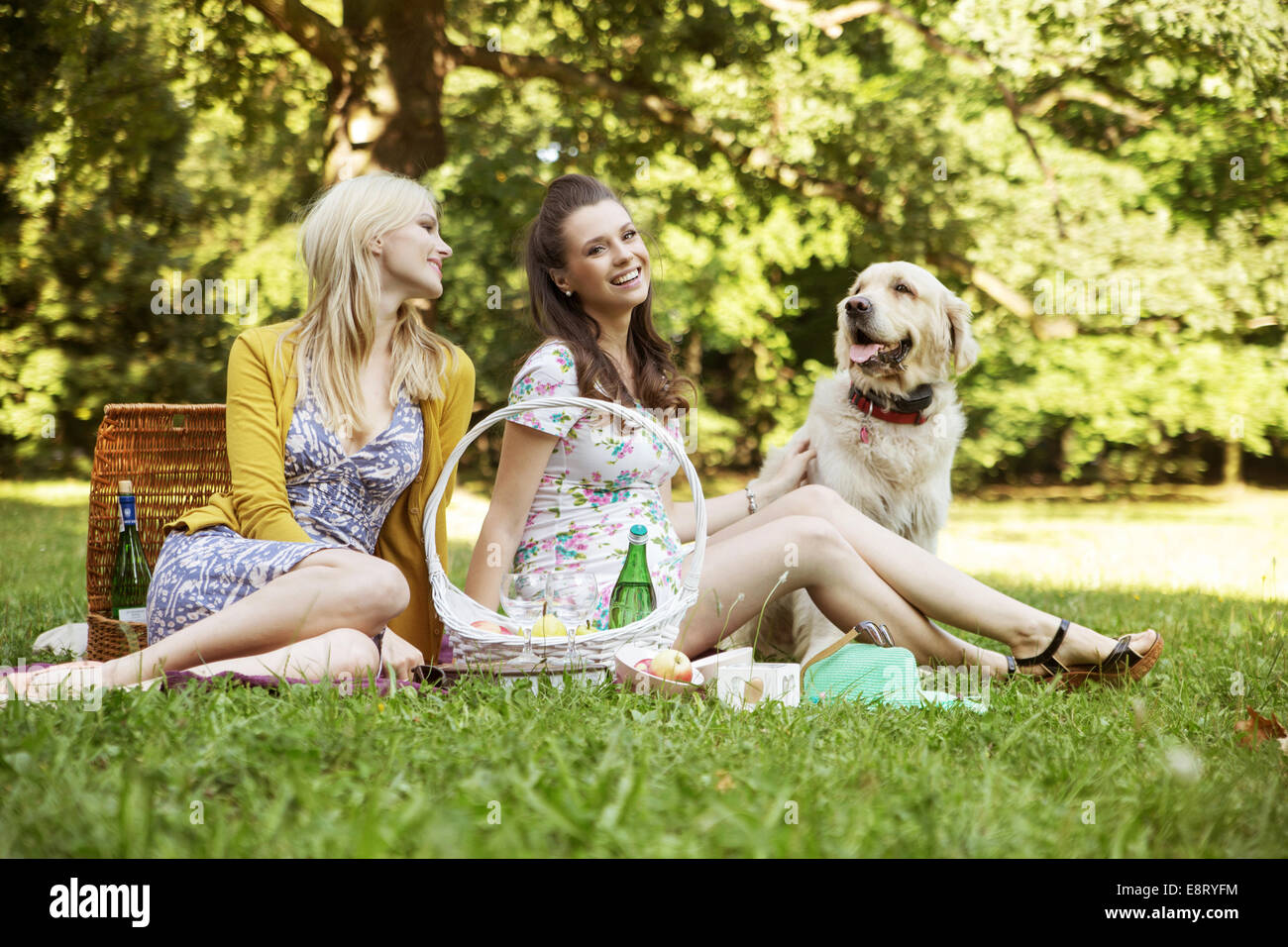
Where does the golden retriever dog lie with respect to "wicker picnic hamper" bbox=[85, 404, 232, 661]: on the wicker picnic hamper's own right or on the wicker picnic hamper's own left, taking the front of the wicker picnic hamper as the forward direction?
on the wicker picnic hamper's own left

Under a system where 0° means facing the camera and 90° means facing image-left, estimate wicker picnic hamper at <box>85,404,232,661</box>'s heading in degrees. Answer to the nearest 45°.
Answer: approximately 0°

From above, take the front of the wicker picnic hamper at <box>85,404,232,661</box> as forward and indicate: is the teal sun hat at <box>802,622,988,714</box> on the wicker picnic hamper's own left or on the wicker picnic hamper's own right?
on the wicker picnic hamper's own left

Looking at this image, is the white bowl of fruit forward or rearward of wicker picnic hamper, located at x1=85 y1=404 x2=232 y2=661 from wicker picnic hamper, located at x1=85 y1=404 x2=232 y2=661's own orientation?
forward

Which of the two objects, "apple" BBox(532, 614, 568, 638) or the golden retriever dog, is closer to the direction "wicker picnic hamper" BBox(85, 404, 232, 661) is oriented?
the apple

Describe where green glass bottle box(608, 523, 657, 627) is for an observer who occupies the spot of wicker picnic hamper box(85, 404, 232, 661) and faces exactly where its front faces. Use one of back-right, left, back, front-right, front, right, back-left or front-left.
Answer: front-left

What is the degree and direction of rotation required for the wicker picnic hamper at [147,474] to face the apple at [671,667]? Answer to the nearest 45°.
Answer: approximately 45° to its left

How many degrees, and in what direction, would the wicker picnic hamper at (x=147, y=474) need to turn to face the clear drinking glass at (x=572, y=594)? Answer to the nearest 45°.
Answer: approximately 45° to its left

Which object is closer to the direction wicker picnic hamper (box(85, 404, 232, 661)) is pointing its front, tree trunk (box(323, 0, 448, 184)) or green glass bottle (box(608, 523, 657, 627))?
the green glass bottle

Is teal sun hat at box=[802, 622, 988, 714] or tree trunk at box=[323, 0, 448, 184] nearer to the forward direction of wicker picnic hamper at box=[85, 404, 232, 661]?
the teal sun hat

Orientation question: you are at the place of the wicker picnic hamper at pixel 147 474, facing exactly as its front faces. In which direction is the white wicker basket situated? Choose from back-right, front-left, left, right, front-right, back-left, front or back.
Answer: front-left

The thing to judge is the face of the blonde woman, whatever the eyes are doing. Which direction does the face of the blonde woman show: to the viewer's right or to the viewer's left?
to the viewer's right

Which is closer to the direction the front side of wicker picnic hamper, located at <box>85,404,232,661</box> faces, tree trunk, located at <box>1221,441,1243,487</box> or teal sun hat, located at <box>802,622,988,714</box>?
the teal sun hat
